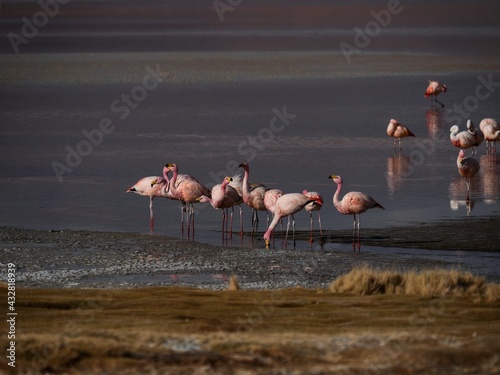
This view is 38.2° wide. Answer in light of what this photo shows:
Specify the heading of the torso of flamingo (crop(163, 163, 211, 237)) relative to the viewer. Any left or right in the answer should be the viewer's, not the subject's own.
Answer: facing to the left of the viewer

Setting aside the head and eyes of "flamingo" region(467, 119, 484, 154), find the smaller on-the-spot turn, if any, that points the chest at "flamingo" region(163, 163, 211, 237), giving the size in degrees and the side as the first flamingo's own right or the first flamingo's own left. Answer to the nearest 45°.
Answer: approximately 45° to the first flamingo's own left

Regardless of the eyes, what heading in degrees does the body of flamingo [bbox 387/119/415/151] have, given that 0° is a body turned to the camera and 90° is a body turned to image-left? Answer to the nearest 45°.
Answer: approximately 90°

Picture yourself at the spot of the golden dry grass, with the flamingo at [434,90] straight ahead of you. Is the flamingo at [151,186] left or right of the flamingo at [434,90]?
left

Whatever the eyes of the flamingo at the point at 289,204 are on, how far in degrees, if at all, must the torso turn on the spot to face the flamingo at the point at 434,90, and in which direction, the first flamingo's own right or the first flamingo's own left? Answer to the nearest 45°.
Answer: approximately 90° to the first flamingo's own right

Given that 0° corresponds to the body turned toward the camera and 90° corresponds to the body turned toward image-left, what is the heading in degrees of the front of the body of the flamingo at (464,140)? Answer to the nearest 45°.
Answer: approximately 90°
